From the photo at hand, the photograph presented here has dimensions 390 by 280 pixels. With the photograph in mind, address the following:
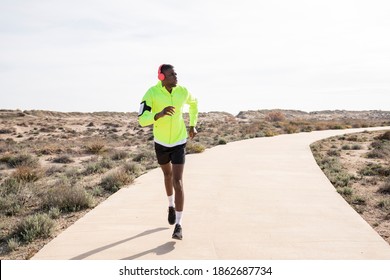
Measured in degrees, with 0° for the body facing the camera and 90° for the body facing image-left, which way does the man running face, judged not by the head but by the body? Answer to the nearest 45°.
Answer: approximately 0°

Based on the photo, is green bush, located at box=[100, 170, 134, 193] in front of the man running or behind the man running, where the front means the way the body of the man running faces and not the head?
behind

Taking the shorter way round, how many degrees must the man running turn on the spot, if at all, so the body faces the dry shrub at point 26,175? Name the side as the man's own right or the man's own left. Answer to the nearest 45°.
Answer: approximately 135° to the man's own right

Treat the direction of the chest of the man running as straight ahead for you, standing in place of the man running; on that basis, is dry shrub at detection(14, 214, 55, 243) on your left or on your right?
on your right

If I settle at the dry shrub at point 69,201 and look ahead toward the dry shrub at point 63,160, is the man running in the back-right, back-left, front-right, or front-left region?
back-right

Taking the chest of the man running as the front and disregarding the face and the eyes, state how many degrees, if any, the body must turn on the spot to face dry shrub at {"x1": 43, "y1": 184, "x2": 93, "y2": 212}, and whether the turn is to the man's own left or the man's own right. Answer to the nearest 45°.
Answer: approximately 135° to the man's own right
